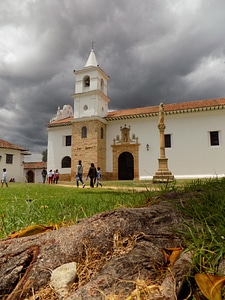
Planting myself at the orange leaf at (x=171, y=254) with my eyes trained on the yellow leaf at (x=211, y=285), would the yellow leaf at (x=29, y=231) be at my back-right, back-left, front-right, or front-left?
back-right

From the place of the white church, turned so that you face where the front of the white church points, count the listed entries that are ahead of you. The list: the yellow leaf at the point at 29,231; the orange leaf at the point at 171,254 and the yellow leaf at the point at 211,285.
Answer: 3

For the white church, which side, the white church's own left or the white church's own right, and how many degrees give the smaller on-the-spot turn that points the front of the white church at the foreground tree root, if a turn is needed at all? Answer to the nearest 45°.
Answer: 0° — it already faces it

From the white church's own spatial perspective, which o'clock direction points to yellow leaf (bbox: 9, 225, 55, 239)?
The yellow leaf is roughly at 12 o'clock from the white church.

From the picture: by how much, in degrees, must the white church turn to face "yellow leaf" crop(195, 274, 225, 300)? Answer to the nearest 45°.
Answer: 0° — it already faces it

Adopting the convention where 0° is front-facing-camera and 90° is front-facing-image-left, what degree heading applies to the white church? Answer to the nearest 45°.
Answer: approximately 0°

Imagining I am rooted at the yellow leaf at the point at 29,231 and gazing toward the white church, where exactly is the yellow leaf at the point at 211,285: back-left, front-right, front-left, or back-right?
back-right

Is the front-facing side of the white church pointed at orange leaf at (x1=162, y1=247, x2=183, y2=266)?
yes
